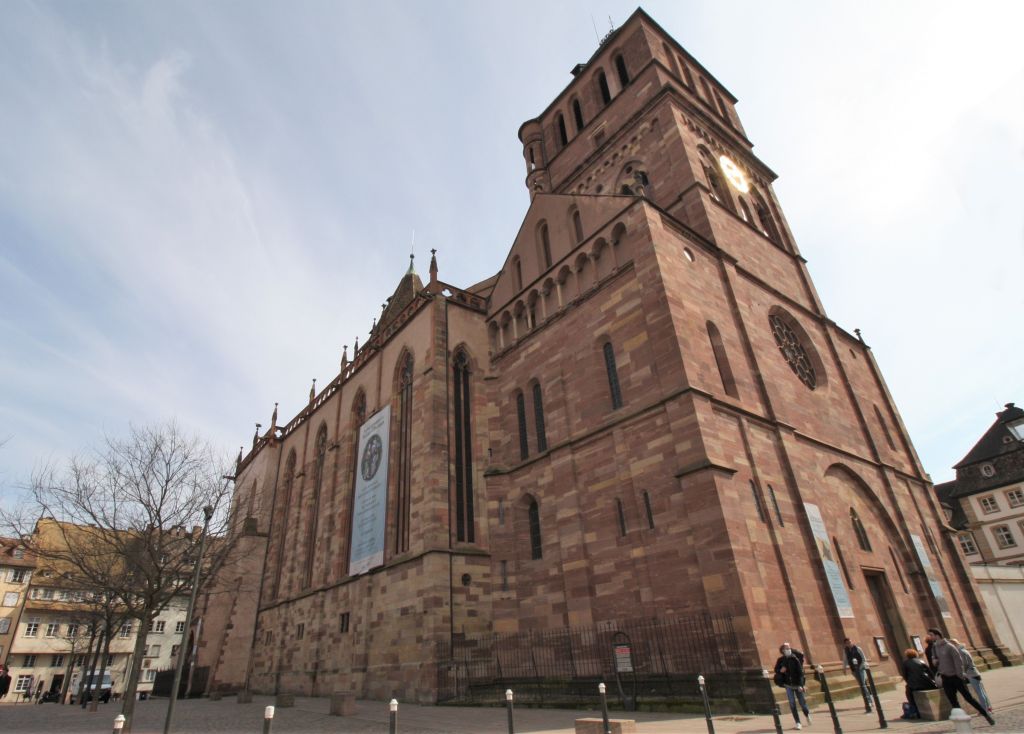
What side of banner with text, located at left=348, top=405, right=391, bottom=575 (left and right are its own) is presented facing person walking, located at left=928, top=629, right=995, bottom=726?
left

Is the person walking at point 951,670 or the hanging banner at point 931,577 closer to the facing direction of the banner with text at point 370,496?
the person walking

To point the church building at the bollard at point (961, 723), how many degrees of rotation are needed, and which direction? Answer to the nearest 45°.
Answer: approximately 45° to its right

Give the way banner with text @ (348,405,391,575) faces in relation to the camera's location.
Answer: facing the viewer and to the left of the viewer

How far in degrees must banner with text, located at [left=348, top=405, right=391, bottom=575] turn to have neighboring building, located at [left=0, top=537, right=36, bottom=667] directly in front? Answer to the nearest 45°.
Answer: approximately 90° to its right

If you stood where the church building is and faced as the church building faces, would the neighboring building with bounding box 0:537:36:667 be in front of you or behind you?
behind

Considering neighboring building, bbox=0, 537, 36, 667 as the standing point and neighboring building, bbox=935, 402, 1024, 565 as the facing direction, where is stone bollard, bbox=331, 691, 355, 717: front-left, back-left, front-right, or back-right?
front-right

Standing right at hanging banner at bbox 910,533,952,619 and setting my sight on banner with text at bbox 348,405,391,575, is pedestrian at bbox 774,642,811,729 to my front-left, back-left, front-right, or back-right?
front-left

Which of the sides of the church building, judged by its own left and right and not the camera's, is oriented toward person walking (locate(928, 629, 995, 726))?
front

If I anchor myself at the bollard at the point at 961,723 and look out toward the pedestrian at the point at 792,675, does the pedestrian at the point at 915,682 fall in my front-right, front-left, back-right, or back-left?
front-right

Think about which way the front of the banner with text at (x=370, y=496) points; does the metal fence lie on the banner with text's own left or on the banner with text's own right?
on the banner with text's own left

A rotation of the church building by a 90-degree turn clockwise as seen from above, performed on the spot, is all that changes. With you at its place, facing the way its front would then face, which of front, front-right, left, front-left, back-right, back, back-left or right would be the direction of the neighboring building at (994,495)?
back

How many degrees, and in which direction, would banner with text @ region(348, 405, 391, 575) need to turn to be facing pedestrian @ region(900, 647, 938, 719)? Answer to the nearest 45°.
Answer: approximately 90° to its left

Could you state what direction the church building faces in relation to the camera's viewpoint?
facing the viewer and to the right of the viewer
